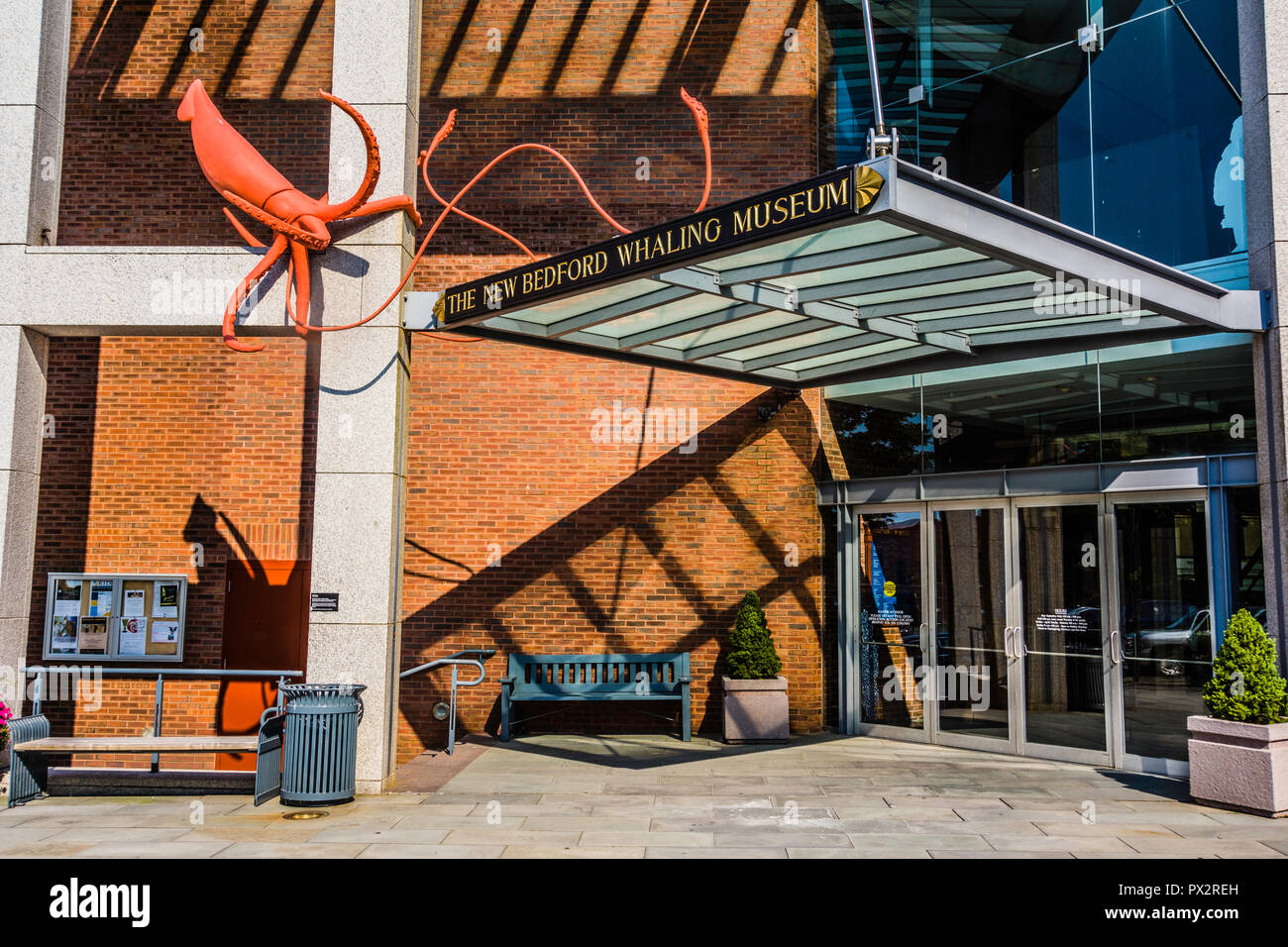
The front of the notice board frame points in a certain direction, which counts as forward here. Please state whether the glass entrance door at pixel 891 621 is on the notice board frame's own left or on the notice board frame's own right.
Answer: on the notice board frame's own left

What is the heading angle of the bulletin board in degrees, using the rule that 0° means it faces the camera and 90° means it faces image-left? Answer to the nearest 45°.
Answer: approximately 0°

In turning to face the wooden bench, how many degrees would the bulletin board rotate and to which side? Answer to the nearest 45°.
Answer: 0° — it already faces it

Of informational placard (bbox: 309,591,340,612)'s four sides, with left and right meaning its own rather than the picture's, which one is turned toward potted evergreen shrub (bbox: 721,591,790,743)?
left

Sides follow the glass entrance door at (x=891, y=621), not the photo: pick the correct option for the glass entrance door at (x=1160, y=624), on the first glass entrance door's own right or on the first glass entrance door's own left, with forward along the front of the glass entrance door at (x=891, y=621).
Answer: on the first glass entrance door's own left

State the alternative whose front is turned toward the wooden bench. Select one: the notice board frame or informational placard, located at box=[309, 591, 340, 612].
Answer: the notice board frame
